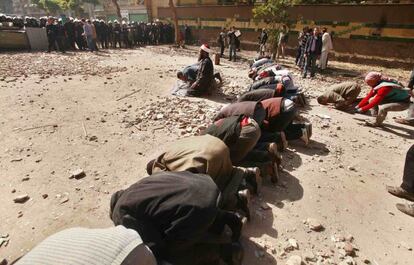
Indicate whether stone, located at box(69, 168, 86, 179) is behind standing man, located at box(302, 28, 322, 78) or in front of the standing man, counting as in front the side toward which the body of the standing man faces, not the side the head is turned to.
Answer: in front

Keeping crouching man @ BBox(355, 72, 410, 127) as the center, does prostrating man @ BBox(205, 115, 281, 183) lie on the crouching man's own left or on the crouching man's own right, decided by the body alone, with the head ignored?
on the crouching man's own left

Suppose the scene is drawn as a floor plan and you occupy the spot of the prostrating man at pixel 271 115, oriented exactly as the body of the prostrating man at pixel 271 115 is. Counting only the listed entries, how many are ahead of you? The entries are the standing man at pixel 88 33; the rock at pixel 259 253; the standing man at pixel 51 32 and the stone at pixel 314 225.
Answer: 2

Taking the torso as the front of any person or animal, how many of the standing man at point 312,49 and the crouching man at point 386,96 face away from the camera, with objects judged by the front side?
0

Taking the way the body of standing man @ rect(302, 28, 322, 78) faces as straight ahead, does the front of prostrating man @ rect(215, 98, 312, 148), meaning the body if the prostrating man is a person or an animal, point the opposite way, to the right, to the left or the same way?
to the right

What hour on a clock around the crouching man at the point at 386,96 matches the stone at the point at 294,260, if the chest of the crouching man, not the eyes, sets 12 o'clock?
The stone is roughly at 9 o'clock from the crouching man.

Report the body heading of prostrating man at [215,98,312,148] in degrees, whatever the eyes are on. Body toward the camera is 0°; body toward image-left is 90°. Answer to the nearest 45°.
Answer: approximately 135°

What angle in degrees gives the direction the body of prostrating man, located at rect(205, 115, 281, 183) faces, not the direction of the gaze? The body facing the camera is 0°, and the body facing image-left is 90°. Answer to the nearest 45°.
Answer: approximately 135°

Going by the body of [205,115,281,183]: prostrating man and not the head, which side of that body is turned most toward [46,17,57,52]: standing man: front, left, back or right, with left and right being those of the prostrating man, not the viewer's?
front

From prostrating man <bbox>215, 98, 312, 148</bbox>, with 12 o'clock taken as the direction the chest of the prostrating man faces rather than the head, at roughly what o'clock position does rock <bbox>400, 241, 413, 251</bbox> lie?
The rock is roughly at 6 o'clock from the prostrating man.

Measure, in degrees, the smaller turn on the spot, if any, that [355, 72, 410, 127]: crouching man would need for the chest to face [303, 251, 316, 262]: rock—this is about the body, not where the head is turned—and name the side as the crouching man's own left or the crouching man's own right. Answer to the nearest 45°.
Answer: approximately 90° to the crouching man's own left

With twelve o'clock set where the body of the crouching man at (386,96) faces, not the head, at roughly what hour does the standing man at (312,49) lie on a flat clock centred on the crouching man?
The standing man is roughly at 2 o'clock from the crouching man.

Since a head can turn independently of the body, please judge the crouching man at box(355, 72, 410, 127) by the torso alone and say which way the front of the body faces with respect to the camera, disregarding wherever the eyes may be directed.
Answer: to the viewer's left

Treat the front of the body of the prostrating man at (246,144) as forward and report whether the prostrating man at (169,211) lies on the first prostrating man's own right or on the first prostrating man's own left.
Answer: on the first prostrating man's own left

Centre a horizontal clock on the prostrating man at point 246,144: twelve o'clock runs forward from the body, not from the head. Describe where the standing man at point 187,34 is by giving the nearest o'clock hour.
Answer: The standing man is roughly at 1 o'clock from the prostrating man.

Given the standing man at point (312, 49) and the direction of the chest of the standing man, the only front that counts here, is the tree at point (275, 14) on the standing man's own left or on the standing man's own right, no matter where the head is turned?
on the standing man's own right
